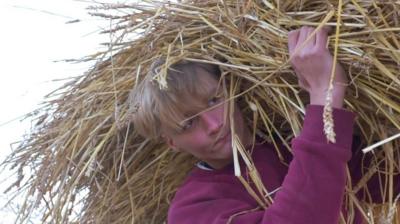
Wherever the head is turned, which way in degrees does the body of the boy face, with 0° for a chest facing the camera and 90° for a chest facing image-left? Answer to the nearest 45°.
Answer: approximately 315°
